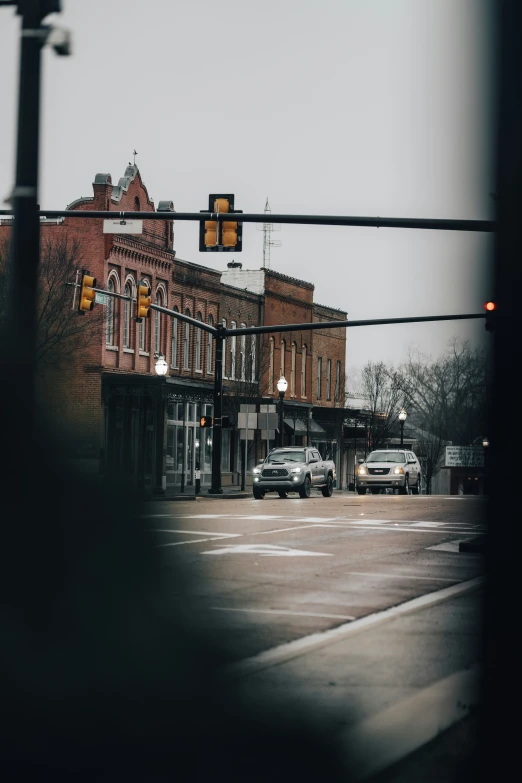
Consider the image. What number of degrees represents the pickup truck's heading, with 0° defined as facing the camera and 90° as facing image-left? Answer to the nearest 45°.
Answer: approximately 45°

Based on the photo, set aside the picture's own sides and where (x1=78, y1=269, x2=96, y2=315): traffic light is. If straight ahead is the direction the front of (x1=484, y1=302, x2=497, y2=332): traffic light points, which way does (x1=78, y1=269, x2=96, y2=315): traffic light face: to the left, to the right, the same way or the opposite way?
to the left

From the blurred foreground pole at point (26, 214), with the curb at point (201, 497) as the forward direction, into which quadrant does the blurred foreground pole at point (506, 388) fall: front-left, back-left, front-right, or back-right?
back-right

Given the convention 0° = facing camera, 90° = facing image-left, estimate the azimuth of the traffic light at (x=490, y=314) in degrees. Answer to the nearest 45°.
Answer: approximately 0°

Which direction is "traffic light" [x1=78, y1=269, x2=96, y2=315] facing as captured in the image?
to the viewer's right

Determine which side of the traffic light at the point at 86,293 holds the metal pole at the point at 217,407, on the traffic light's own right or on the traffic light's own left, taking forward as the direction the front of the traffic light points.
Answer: on the traffic light's own left
